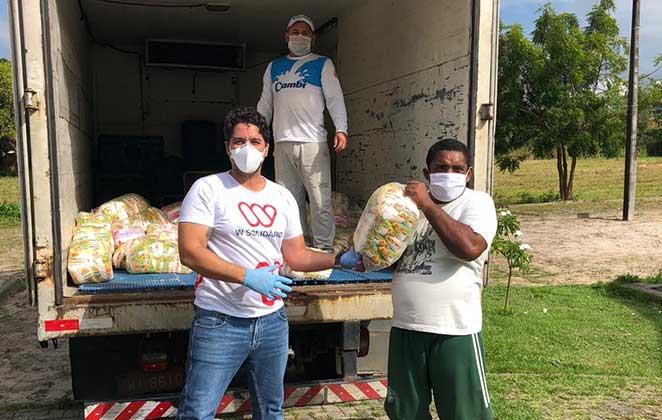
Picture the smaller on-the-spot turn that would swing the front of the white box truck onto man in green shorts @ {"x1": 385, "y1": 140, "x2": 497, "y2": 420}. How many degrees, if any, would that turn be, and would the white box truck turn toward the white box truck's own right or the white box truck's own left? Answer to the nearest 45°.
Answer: approximately 135° to the white box truck's own right

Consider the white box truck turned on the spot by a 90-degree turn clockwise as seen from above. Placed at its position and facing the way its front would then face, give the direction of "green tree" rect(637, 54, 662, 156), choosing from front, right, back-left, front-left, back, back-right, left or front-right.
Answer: front-left

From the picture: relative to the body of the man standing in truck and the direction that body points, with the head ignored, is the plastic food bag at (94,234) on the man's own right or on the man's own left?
on the man's own right

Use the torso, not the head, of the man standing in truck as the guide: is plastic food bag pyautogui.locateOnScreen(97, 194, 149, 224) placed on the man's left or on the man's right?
on the man's right

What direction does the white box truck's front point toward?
away from the camera

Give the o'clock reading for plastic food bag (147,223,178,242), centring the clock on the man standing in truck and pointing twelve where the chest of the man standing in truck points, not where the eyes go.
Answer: The plastic food bag is roughly at 2 o'clock from the man standing in truck.

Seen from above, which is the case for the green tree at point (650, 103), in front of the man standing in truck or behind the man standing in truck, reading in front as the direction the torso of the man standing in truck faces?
behind

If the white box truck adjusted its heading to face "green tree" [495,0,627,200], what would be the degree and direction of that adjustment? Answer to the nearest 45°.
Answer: approximately 45° to its right

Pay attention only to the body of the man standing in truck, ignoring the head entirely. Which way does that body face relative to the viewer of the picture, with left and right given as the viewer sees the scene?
facing the viewer
